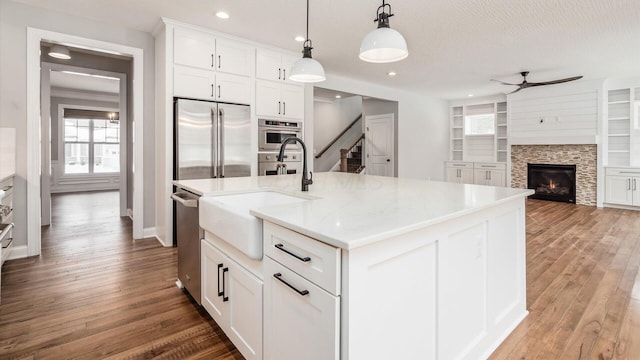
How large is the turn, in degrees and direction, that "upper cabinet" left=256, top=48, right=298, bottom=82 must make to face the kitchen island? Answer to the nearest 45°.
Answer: approximately 45° to its right

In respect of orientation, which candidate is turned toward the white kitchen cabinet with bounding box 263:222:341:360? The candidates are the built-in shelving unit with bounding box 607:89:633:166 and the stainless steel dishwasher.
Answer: the built-in shelving unit

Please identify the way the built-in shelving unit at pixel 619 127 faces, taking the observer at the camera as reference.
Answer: facing the viewer

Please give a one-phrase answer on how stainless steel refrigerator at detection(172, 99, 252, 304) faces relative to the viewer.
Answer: facing the viewer and to the right of the viewer

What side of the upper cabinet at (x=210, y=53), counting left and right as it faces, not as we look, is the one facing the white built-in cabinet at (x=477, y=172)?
left

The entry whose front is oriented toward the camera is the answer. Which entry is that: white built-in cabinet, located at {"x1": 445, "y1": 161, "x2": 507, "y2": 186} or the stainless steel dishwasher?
the white built-in cabinet

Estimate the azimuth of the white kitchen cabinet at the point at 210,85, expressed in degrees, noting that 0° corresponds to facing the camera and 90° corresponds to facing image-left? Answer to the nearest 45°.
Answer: approximately 315°

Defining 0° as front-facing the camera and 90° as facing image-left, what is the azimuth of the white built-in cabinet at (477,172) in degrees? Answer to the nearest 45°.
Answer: approximately 0°

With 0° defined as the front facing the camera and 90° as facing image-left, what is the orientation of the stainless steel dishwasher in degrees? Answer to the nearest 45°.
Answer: approximately 90°

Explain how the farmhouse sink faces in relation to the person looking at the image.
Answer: facing the viewer and to the left of the viewer

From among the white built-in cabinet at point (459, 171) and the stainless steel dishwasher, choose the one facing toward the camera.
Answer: the white built-in cabinet
